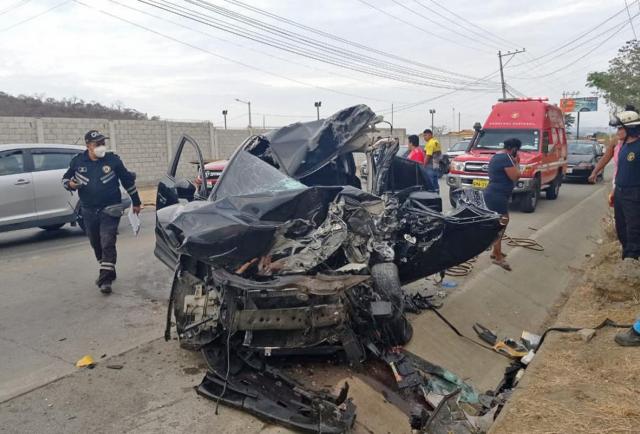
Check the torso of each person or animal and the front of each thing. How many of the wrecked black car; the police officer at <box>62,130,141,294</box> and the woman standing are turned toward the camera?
2

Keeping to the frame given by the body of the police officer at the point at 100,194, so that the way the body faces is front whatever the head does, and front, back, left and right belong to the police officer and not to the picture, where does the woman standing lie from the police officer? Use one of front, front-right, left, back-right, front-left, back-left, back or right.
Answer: left

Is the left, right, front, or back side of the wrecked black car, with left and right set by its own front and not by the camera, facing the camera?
front

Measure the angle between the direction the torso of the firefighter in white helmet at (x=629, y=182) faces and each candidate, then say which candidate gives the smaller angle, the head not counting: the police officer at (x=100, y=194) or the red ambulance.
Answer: the police officer

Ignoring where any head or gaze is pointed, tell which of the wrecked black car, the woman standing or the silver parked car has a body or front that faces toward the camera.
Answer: the wrecked black car

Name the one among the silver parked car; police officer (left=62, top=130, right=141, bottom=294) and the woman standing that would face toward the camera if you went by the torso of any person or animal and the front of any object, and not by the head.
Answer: the police officer

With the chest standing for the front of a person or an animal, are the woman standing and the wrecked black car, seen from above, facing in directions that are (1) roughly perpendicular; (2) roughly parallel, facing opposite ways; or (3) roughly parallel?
roughly perpendicular

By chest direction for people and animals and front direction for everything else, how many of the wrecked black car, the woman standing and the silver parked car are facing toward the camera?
1

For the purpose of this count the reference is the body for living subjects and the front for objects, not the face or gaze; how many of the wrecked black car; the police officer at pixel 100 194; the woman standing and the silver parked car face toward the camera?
2

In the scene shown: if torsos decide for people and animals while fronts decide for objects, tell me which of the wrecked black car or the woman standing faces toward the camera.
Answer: the wrecked black car

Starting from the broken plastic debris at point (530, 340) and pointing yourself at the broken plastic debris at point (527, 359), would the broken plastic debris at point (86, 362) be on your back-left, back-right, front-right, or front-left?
front-right
